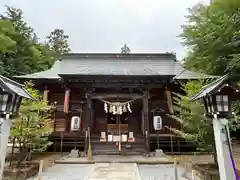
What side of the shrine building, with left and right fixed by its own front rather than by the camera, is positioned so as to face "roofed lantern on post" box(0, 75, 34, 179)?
front

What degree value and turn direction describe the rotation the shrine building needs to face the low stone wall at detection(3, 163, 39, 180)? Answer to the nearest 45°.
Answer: approximately 45° to its right

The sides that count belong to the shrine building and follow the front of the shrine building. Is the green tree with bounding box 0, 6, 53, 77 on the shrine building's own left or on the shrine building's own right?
on the shrine building's own right

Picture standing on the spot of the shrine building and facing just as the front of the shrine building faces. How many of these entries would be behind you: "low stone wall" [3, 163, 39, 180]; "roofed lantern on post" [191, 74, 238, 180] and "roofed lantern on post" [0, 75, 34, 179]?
0

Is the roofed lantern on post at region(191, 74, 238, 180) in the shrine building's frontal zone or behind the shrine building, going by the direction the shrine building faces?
frontal zone

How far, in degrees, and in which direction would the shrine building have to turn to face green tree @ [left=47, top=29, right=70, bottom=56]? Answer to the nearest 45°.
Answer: approximately 135° to its right

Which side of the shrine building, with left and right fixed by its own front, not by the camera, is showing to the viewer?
front

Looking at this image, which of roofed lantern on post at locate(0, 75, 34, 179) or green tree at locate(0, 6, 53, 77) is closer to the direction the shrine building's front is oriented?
the roofed lantern on post

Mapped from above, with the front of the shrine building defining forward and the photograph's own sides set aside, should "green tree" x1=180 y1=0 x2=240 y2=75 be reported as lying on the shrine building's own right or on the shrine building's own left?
on the shrine building's own left

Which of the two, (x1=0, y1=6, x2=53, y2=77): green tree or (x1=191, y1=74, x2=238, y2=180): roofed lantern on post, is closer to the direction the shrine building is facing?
the roofed lantern on post

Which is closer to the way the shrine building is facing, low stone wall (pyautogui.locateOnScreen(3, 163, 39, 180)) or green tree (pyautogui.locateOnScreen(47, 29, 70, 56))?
the low stone wall
